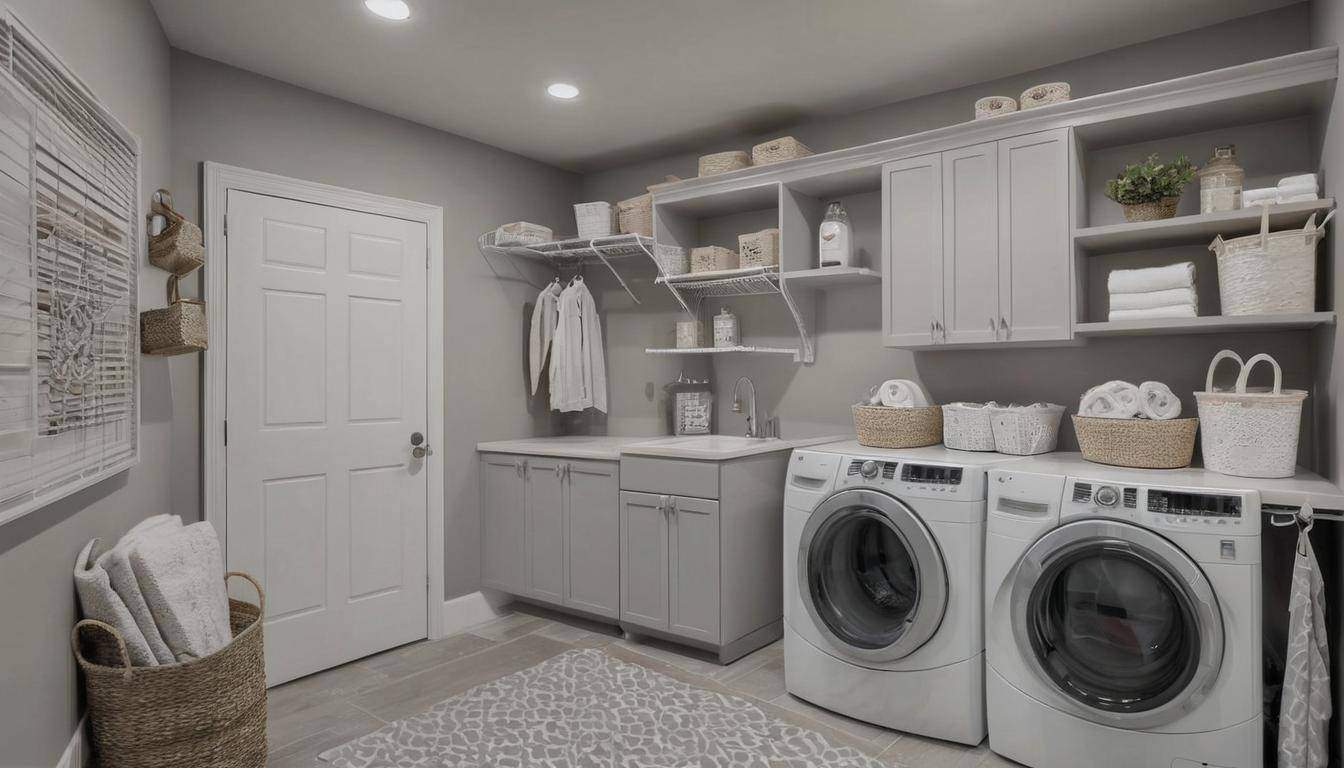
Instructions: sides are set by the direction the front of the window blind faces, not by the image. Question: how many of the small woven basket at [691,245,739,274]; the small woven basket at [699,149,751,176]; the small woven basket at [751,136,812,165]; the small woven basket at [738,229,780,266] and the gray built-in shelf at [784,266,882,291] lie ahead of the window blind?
5

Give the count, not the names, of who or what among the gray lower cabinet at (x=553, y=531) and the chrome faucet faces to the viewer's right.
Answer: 0

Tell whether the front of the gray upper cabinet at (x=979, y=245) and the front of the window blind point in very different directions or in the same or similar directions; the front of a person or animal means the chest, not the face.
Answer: very different directions

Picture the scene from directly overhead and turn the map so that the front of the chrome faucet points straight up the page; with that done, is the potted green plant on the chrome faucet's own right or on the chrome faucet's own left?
on the chrome faucet's own left

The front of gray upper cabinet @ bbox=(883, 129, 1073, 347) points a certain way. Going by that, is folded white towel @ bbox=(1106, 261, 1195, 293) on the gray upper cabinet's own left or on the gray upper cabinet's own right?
on the gray upper cabinet's own left

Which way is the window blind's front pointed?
to the viewer's right

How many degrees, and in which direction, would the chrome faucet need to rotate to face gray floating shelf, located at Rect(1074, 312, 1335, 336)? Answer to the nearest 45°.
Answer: approximately 90° to its left

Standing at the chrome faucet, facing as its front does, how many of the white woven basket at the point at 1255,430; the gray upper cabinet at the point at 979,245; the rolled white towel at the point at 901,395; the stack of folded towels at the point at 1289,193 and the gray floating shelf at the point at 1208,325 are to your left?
5

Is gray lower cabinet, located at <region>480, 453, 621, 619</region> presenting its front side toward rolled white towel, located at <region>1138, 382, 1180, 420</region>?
no

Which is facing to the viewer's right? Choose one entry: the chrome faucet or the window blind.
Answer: the window blind

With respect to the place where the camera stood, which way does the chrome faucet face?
facing the viewer and to the left of the viewer

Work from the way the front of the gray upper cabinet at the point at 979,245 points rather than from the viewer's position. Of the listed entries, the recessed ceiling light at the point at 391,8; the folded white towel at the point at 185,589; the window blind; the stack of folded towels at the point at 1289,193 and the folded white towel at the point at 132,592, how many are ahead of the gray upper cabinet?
4

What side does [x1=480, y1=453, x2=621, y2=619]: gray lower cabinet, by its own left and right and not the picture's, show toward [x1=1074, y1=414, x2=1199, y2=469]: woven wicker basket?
left

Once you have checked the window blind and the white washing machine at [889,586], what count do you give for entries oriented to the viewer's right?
1

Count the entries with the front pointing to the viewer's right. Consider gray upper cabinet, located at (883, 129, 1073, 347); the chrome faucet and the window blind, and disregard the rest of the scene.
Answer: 1

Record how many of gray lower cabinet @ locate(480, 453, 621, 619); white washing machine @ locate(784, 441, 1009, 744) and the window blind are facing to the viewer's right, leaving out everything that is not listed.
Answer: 1

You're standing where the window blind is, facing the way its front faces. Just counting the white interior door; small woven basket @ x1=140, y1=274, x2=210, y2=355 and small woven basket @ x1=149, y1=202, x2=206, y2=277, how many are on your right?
0

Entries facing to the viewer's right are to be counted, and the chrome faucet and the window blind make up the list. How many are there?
1

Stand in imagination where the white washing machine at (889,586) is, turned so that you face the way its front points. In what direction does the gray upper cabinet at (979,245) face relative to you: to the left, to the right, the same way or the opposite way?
the same way
